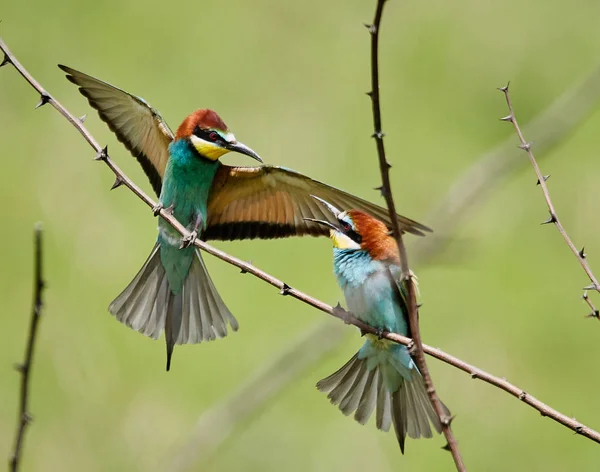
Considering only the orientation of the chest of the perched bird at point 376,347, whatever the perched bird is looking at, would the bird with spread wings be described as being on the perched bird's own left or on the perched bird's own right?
on the perched bird's own right

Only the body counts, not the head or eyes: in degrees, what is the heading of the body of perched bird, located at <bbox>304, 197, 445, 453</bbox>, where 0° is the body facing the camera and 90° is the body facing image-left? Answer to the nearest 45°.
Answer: approximately 45°
